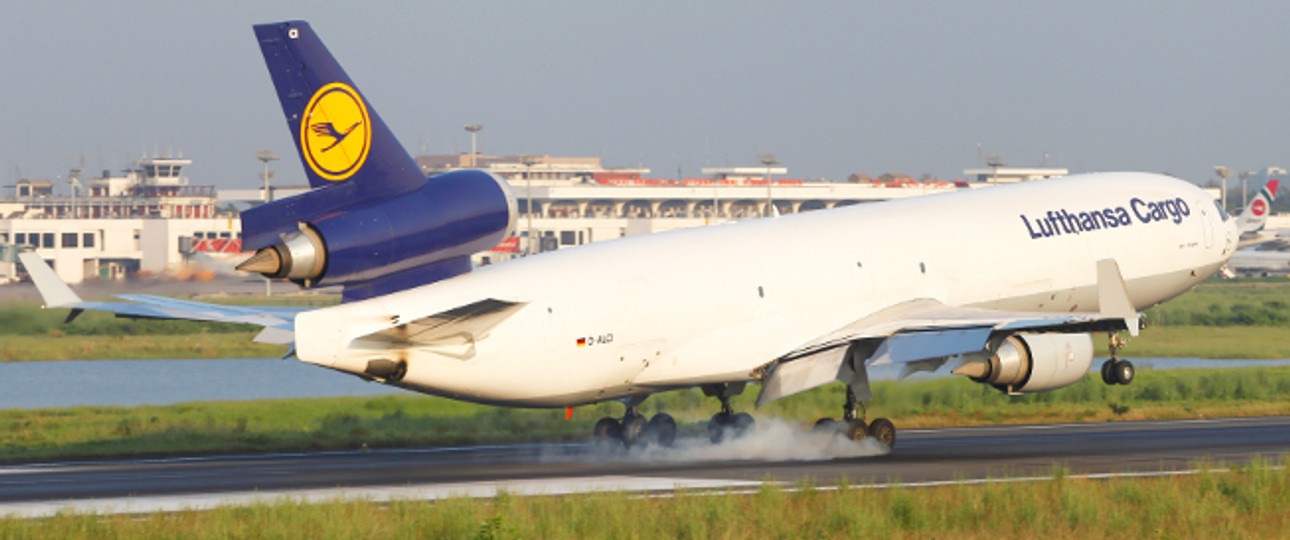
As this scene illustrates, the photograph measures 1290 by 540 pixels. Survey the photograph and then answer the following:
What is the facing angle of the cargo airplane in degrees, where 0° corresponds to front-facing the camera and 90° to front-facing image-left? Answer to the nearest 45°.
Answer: approximately 225°
